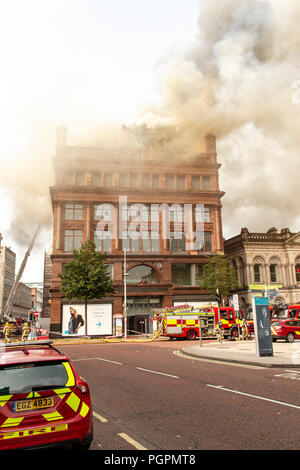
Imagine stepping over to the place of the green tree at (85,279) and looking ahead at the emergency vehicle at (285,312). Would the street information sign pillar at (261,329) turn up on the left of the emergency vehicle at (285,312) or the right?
right

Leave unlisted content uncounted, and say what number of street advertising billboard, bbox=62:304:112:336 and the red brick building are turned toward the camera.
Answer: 2
